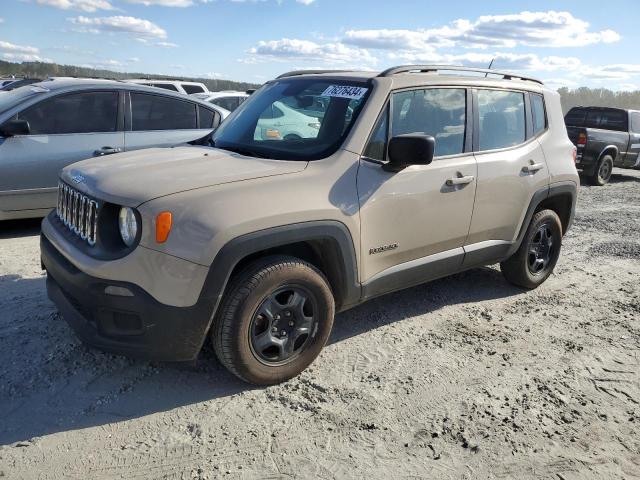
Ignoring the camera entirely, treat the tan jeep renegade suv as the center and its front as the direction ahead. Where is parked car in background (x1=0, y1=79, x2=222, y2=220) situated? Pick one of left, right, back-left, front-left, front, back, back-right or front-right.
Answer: right

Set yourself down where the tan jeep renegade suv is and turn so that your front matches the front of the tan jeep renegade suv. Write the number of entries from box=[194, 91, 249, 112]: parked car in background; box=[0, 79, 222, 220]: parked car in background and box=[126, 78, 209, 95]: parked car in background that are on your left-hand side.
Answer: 0

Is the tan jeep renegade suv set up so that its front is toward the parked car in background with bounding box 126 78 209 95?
no

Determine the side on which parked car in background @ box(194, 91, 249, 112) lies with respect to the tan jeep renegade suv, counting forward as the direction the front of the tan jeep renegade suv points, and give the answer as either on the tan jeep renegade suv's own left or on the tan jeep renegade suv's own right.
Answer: on the tan jeep renegade suv's own right

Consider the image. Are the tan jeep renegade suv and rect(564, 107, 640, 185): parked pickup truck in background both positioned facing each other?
no

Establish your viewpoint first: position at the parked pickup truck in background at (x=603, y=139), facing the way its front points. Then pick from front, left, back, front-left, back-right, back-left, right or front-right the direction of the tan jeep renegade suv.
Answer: back-right

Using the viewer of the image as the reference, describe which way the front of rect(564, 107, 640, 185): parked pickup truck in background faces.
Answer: facing away from the viewer and to the right of the viewer

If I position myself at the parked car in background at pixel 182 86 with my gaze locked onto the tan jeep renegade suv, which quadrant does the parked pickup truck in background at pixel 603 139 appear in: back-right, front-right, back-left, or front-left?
front-left

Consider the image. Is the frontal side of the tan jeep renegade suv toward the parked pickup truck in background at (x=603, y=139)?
no

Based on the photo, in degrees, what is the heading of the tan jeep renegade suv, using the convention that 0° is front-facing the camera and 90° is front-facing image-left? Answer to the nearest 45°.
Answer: approximately 45°

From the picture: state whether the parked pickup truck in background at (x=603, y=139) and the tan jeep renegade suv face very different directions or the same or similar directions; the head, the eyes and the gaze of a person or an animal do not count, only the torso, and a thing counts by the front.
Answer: very different directions

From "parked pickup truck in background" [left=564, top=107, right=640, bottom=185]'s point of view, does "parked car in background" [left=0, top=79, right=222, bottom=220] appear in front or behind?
behind
